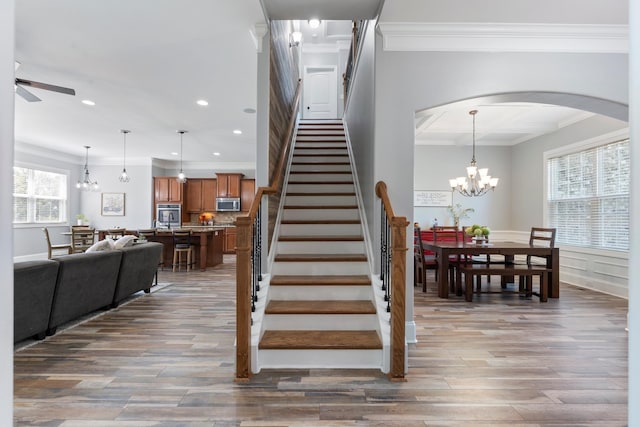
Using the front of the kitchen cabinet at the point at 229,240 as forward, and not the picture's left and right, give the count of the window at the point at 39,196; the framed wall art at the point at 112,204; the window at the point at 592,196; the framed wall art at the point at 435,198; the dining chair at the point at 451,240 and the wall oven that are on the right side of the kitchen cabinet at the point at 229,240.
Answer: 3

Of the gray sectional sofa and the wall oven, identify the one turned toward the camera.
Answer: the wall oven

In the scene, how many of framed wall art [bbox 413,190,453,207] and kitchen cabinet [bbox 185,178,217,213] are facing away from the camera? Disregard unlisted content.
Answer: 0

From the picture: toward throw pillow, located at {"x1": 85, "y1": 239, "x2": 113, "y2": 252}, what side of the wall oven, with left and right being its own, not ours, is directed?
front

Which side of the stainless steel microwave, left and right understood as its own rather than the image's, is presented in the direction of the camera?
front

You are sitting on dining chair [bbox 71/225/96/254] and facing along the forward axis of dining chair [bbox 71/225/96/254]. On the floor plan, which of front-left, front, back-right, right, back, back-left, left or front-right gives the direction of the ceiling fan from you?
back

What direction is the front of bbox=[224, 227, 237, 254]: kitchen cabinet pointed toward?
toward the camera

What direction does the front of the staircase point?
toward the camera

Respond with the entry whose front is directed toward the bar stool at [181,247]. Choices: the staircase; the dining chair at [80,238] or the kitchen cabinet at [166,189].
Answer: the kitchen cabinet

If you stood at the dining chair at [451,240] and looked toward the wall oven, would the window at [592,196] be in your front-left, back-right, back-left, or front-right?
back-right

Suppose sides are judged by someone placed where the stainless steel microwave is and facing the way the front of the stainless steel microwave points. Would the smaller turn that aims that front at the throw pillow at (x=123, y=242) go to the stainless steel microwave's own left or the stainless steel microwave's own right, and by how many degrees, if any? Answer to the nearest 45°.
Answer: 0° — it already faces it

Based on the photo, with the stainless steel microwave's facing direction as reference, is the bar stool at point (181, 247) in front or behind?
in front

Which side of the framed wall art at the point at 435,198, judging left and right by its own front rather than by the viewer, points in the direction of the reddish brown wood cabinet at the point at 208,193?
right

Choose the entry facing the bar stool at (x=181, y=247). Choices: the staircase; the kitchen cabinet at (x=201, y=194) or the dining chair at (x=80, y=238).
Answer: the kitchen cabinet

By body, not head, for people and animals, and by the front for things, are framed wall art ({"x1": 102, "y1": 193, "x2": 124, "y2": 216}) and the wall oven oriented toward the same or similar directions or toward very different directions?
same or similar directions
